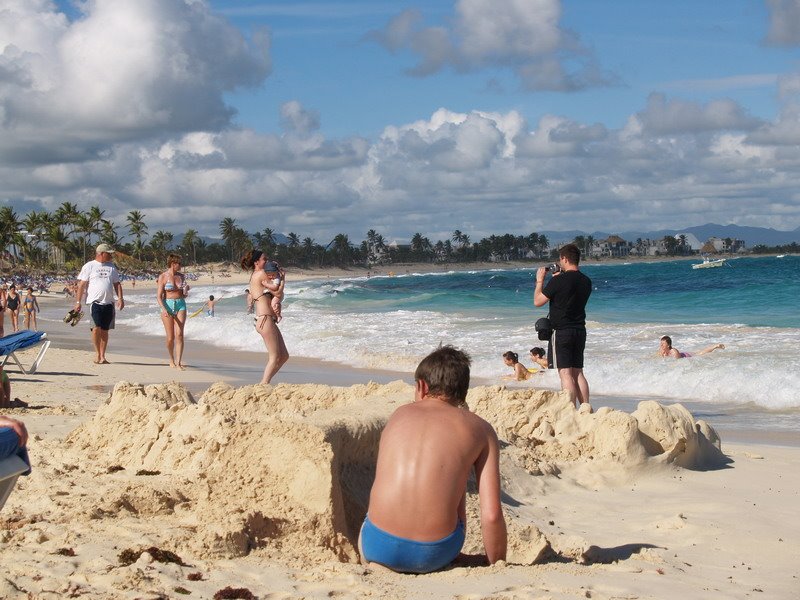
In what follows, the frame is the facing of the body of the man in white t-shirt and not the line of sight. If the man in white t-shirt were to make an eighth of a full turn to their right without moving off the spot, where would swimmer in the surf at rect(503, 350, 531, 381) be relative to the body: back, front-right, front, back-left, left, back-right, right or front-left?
back-left

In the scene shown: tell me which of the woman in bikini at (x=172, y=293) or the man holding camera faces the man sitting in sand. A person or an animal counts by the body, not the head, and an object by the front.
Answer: the woman in bikini

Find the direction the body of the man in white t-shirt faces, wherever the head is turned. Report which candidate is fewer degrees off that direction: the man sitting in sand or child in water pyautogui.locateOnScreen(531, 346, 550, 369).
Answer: the man sitting in sand

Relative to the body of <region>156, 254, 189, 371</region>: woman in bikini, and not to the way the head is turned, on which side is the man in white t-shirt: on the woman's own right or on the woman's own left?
on the woman's own right

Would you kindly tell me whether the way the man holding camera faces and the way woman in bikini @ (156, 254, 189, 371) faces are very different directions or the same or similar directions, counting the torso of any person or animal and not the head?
very different directions

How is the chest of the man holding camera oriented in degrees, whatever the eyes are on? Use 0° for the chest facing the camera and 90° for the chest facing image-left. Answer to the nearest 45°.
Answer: approximately 135°
